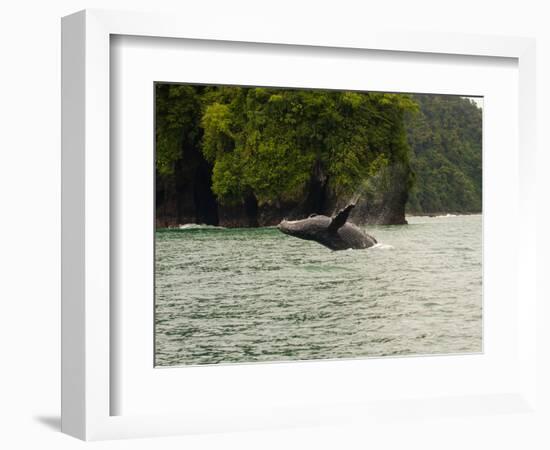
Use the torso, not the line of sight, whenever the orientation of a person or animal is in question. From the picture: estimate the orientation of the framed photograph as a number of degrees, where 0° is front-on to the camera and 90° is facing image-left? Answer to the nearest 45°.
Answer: approximately 315°
